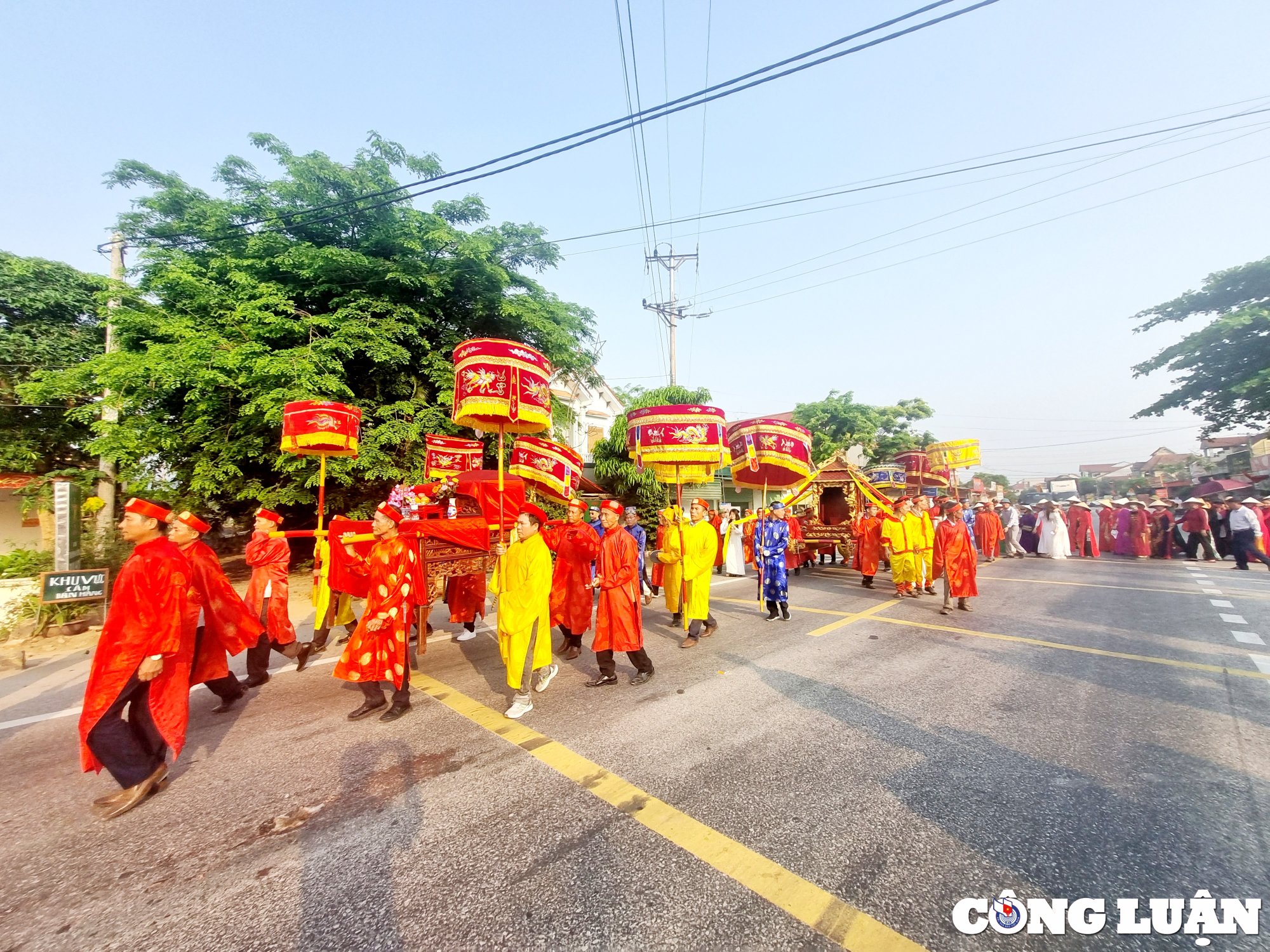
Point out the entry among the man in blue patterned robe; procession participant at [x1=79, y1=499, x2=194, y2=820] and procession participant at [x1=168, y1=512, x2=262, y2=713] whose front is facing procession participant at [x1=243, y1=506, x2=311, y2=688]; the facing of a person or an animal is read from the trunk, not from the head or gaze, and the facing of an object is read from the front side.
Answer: the man in blue patterned robe

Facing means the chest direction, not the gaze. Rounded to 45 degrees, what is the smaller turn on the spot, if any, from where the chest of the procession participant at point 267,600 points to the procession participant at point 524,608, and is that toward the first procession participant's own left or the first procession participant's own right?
approximately 135° to the first procession participant's own left

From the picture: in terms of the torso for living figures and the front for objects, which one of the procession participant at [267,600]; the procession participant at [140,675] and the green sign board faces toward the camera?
the green sign board

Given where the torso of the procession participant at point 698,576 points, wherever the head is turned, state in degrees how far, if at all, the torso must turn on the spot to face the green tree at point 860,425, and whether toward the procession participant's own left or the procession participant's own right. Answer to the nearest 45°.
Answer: approximately 135° to the procession participant's own right

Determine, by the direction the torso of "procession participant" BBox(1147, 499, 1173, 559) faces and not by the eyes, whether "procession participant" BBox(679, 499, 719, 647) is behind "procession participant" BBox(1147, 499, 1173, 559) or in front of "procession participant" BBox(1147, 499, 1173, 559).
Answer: in front

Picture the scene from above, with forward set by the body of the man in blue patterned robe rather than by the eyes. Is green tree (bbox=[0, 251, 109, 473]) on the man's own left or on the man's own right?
on the man's own right

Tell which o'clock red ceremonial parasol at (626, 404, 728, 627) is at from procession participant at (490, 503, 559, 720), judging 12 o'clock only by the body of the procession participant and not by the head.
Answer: The red ceremonial parasol is roughly at 6 o'clock from the procession participant.

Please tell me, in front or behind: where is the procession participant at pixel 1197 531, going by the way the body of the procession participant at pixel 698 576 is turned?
behind

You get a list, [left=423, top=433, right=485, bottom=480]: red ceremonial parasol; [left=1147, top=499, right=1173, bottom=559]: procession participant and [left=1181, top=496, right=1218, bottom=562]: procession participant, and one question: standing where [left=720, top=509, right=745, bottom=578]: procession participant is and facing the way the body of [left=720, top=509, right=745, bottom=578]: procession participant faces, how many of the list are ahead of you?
1

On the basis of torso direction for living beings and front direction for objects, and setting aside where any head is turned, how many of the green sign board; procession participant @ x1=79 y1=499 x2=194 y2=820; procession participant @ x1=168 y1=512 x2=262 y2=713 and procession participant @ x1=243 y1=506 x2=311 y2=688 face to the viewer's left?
3

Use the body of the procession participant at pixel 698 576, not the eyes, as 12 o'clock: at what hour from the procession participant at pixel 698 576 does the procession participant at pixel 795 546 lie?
the procession participant at pixel 795 546 is roughly at 5 o'clock from the procession participant at pixel 698 576.

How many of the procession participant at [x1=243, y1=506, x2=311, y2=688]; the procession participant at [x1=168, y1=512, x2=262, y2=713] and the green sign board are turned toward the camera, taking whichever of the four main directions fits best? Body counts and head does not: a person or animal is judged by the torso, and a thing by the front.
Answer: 1

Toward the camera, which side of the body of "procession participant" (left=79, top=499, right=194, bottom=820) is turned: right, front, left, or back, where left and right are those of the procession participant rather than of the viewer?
left

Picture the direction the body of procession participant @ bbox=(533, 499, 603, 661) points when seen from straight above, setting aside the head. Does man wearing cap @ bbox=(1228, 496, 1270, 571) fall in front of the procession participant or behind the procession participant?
behind
